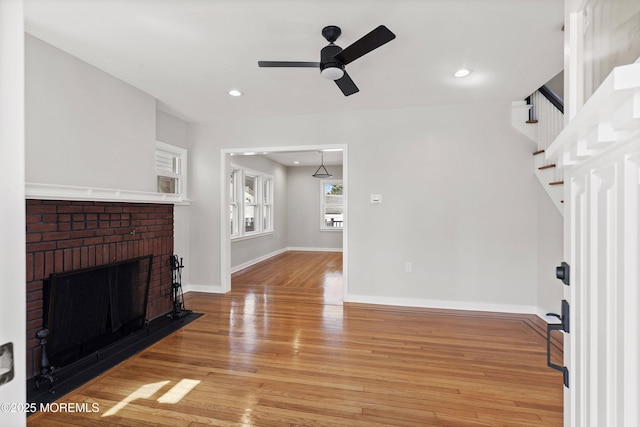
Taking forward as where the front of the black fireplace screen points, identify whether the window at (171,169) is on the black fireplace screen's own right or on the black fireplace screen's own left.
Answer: on the black fireplace screen's own left

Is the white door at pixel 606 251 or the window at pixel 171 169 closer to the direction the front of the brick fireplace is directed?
the white door

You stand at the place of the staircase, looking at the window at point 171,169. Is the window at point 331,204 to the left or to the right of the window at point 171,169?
right

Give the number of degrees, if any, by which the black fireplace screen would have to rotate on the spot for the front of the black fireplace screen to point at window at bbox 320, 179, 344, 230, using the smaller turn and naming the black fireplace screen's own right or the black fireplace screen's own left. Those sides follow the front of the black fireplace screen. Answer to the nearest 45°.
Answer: approximately 90° to the black fireplace screen's own left

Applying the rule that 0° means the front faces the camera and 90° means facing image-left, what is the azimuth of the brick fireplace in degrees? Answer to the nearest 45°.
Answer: approximately 315°

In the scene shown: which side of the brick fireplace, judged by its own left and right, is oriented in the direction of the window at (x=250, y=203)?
left

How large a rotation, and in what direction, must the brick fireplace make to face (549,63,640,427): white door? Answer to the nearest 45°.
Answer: approximately 45° to its right

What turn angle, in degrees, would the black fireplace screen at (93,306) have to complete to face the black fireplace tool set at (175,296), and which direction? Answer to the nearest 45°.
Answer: approximately 90° to its left

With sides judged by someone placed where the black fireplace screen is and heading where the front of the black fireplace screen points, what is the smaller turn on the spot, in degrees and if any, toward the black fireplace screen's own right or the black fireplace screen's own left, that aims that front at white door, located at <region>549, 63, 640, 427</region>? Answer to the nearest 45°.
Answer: approximately 45° to the black fireplace screen's own right

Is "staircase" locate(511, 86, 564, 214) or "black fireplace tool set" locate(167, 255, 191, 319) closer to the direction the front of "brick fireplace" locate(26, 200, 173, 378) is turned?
the staircase

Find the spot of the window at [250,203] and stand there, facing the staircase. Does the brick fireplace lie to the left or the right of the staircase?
right

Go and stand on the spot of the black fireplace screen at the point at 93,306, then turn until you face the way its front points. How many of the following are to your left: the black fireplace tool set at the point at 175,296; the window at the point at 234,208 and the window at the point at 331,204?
3
